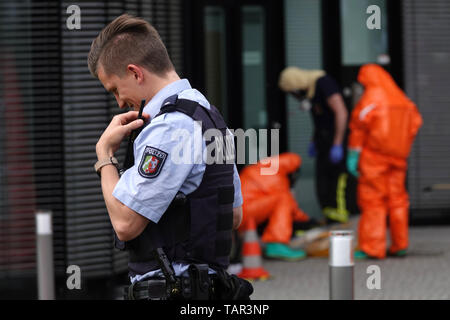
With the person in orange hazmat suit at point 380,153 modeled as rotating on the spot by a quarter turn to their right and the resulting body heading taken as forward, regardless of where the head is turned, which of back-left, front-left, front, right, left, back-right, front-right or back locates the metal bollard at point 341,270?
back-right

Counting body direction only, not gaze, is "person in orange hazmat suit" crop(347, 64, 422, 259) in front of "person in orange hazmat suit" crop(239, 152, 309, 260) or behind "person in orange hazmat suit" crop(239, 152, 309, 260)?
in front

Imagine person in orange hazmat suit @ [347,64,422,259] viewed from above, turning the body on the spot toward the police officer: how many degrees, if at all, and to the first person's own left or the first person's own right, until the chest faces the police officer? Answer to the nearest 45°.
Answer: approximately 135° to the first person's own left

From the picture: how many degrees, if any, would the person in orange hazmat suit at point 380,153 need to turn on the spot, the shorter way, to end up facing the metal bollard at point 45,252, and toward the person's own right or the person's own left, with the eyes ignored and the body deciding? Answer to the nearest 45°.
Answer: approximately 90° to the person's own left

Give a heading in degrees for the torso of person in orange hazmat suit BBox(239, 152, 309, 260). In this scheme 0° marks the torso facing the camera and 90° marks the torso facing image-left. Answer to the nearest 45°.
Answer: approximately 270°

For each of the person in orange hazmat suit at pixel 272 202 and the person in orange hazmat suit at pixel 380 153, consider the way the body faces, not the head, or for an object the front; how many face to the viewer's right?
1

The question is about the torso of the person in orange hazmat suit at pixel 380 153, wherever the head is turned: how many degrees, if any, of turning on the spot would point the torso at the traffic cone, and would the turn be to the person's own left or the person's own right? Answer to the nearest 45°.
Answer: approximately 90° to the person's own left

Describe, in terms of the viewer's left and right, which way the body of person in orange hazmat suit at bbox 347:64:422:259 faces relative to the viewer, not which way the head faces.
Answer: facing away from the viewer and to the left of the viewer
